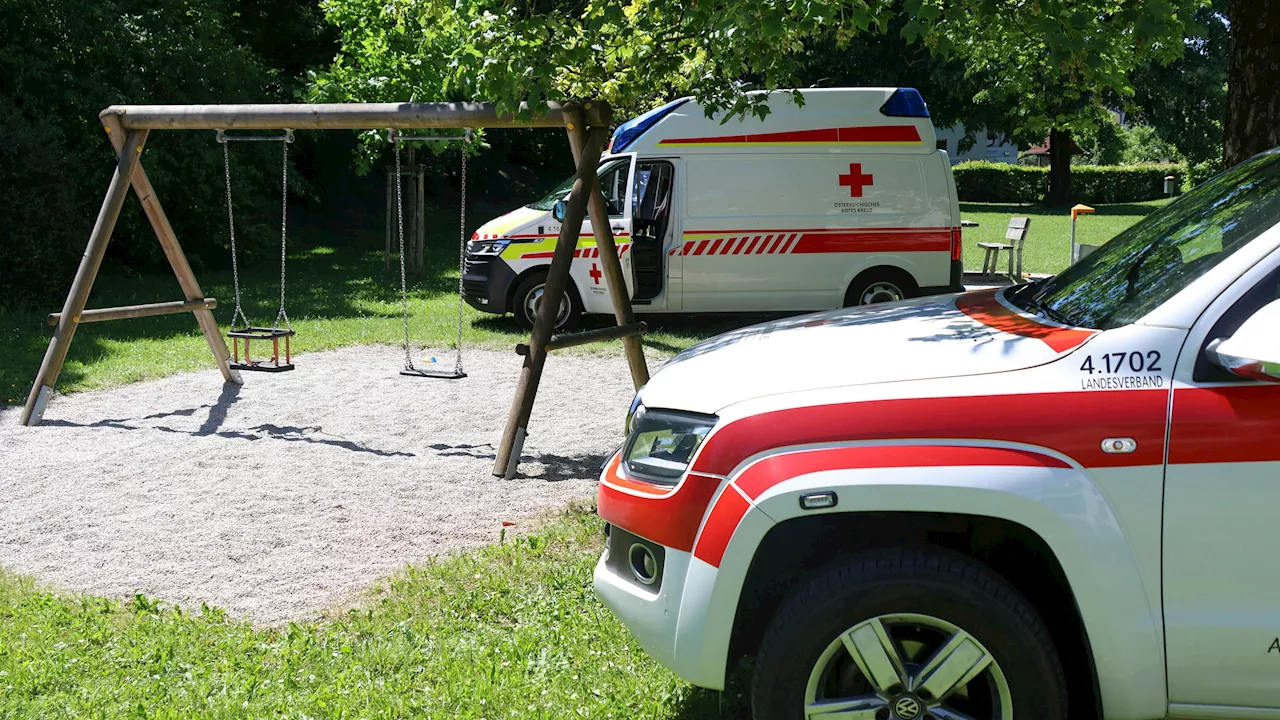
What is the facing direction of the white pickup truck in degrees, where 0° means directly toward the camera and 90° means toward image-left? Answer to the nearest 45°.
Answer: approximately 90°

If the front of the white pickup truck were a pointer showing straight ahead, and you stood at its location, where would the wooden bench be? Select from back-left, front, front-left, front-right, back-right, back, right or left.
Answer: right

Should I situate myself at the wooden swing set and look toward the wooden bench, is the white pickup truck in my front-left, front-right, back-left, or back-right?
back-right

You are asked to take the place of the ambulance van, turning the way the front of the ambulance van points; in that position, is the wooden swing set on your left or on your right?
on your left

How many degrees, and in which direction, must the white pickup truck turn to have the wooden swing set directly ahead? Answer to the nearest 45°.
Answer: approximately 45° to its right

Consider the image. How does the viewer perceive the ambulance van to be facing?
facing to the left of the viewer

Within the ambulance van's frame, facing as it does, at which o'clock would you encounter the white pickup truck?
The white pickup truck is roughly at 9 o'clock from the ambulance van.

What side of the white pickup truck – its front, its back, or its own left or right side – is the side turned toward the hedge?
right

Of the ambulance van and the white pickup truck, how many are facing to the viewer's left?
2
